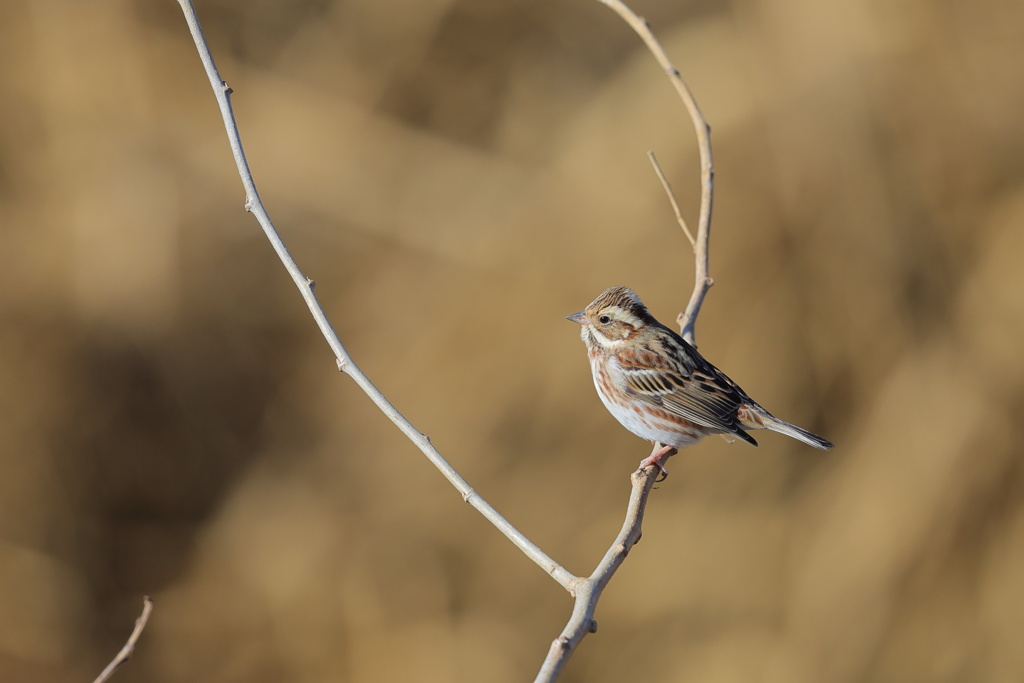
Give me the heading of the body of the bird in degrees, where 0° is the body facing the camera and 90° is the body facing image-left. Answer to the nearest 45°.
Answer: approximately 90°
